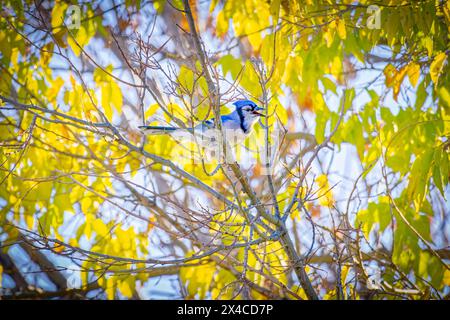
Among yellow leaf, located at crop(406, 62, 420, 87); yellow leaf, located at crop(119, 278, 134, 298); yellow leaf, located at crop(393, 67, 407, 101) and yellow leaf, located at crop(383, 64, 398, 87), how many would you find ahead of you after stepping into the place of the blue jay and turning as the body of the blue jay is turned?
3

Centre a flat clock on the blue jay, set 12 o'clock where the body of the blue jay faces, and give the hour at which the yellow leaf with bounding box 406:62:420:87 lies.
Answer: The yellow leaf is roughly at 12 o'clock from the blue jay.

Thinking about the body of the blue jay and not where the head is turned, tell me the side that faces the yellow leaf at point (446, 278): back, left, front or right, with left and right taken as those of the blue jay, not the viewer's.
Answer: front

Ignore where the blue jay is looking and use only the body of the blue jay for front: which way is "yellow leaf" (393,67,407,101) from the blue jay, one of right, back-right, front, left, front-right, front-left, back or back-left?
front

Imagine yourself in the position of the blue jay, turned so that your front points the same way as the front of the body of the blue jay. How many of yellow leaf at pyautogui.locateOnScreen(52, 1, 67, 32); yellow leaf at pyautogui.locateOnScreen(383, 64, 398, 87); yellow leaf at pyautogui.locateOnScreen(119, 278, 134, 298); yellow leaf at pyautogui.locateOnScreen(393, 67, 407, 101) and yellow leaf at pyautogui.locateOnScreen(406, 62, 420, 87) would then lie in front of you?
3

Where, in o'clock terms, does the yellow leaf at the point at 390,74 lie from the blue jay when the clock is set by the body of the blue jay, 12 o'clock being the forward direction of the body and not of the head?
The yellow leaf is roughly at 12 o'clock from the blue jay.

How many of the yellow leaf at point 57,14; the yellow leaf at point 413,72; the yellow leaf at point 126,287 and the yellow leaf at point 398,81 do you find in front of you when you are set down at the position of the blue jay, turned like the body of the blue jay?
2

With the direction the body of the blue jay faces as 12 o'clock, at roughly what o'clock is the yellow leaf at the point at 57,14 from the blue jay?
The yellow leaf is roughly at 6 o'clock from the blue jay.

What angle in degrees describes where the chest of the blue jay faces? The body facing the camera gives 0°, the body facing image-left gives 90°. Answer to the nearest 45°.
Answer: approximately 270°
